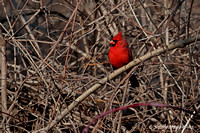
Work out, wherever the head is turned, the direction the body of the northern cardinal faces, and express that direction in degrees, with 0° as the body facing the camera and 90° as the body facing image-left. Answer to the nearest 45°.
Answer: approximately 45°
